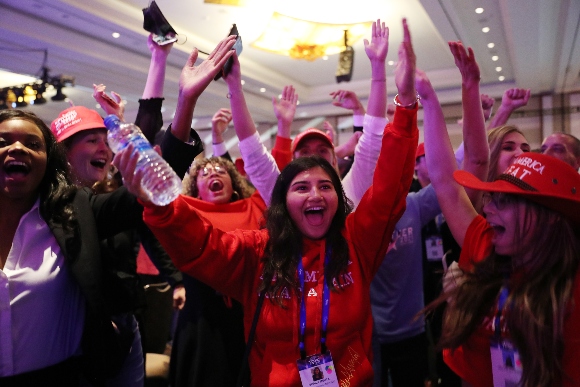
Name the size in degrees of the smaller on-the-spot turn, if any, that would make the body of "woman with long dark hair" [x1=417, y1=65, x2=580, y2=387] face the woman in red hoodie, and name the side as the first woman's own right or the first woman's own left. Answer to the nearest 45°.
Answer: approximately 45° to the first woman's own right

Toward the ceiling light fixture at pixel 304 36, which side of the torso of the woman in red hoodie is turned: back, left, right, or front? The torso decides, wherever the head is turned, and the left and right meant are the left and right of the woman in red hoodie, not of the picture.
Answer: back

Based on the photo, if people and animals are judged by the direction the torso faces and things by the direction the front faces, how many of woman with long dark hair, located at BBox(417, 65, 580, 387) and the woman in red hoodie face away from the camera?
0

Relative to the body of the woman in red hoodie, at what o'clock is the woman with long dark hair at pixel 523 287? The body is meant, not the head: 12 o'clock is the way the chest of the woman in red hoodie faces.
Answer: The woman with long dark hair is roughly at 10 o'clock from the woman in red hoodie.

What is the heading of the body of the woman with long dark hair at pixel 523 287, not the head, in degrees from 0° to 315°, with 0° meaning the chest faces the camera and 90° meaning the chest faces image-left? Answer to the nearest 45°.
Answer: approximately 45°

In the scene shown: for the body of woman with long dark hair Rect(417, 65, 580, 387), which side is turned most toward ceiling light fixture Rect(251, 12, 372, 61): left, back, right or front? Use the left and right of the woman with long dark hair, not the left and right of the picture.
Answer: right

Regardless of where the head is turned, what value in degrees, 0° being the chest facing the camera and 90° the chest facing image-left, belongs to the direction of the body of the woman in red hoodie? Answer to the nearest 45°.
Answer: approximately 0°

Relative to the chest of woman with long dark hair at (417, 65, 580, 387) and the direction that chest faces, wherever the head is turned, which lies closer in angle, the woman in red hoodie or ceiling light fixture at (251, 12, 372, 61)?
the woman in red hoodie
